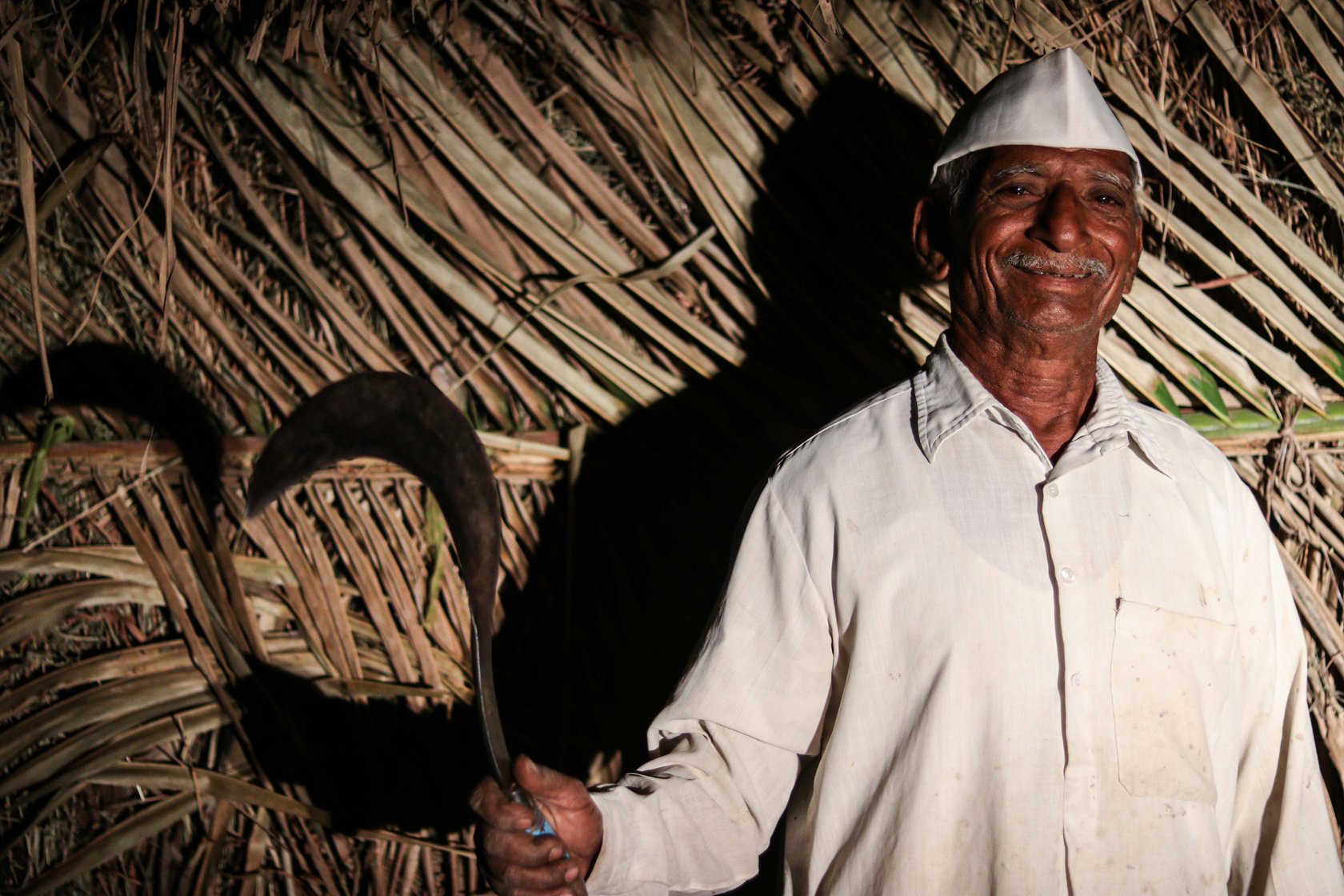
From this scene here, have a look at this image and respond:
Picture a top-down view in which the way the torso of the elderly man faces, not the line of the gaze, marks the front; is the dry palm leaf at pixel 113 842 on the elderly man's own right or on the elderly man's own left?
on the elderly man's own right

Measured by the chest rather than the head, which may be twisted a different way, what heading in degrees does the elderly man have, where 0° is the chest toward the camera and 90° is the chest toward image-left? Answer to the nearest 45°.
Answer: approximately 0°
